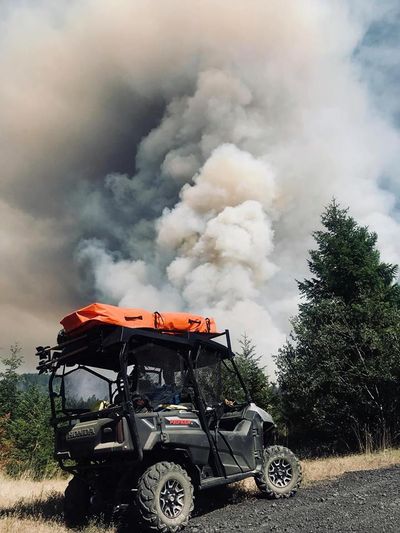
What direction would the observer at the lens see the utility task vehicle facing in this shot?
facing away from the viewer and to the right of the viewer

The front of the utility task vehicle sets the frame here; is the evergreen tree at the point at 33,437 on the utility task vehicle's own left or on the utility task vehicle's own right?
on the utility task vehicle's own left

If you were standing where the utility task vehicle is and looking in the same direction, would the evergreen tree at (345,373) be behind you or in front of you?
in front

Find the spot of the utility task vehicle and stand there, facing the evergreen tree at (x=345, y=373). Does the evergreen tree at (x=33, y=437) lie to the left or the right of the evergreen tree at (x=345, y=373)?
left

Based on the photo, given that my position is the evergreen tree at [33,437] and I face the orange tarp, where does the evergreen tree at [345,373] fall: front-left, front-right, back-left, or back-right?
front-left
